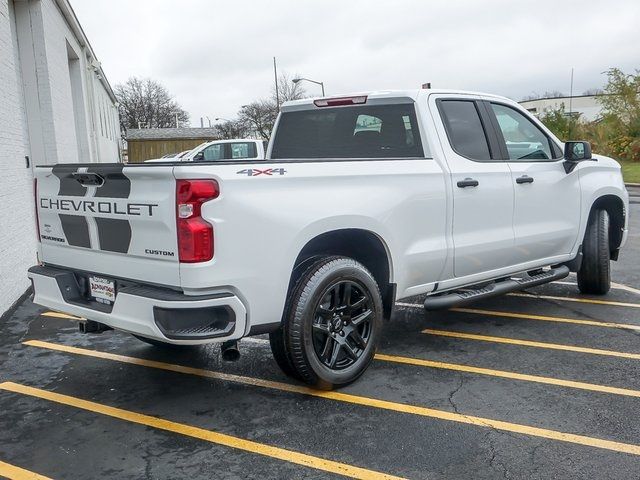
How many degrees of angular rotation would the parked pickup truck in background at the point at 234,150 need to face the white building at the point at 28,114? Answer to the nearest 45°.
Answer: approximately 45° to its left

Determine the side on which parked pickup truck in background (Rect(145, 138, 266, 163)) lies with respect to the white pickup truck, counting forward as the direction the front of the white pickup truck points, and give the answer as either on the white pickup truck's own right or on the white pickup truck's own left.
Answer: on the white pickup truck's own left

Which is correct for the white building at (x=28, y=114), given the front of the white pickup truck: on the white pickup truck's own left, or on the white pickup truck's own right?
on the white pickup truck's own left

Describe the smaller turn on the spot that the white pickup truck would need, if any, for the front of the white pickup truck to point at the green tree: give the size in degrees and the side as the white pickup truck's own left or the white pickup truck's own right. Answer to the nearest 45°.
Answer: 0° — it already faces it

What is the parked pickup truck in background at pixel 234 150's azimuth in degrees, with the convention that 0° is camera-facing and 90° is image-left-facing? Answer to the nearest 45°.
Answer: approximately 90°

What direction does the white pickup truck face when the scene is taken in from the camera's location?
facing away from the viewer and to the right of the viewer

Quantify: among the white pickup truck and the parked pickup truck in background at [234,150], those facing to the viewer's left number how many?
1

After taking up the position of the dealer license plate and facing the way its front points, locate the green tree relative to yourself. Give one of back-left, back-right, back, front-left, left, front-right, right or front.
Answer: back

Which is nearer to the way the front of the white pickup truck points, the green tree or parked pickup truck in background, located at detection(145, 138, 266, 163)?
the green tree

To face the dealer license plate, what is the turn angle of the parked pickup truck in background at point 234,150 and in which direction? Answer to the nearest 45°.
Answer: approximately 90° to its left

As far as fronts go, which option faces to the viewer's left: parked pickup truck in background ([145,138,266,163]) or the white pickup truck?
the parked pickup truck in background
